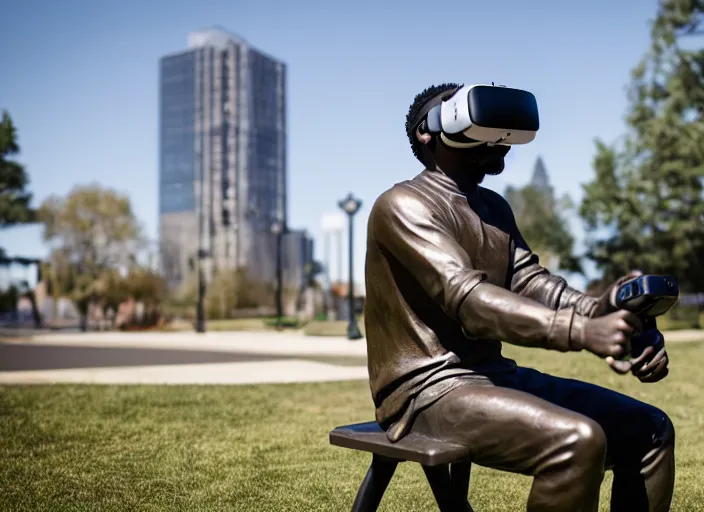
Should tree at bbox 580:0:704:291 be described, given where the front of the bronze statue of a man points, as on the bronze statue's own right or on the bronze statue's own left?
on the bronze statue's own left

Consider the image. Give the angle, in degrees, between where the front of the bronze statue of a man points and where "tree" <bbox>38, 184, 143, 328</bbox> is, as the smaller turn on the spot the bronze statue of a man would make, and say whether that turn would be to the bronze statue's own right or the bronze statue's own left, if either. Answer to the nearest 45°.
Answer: approximately 180°

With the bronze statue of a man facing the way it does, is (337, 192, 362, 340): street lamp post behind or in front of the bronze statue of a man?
behind

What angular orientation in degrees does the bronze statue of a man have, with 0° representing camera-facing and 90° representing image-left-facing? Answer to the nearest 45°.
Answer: approximately 315°
